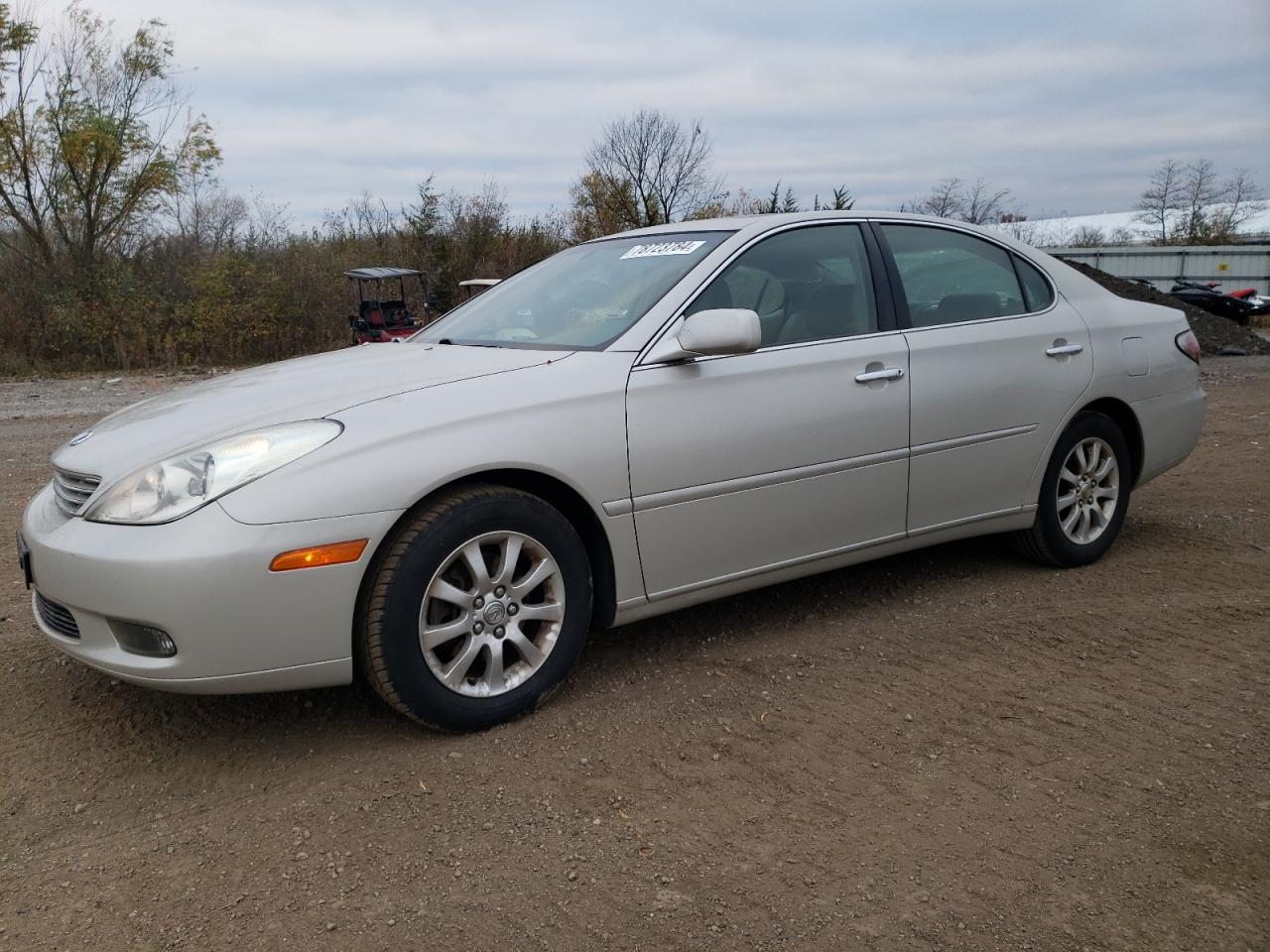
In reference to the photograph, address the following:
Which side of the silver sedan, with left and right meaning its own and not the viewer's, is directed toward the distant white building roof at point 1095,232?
back

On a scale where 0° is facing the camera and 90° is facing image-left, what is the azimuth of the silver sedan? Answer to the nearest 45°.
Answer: approximately 45°

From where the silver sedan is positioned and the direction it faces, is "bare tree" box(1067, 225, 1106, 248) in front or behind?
behind

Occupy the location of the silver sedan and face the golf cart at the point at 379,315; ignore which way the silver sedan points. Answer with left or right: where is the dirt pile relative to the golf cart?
right

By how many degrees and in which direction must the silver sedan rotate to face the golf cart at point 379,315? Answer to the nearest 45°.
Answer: approximately 135° to its right

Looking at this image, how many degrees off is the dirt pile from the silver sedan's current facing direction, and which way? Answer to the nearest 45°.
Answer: approximately 180°
